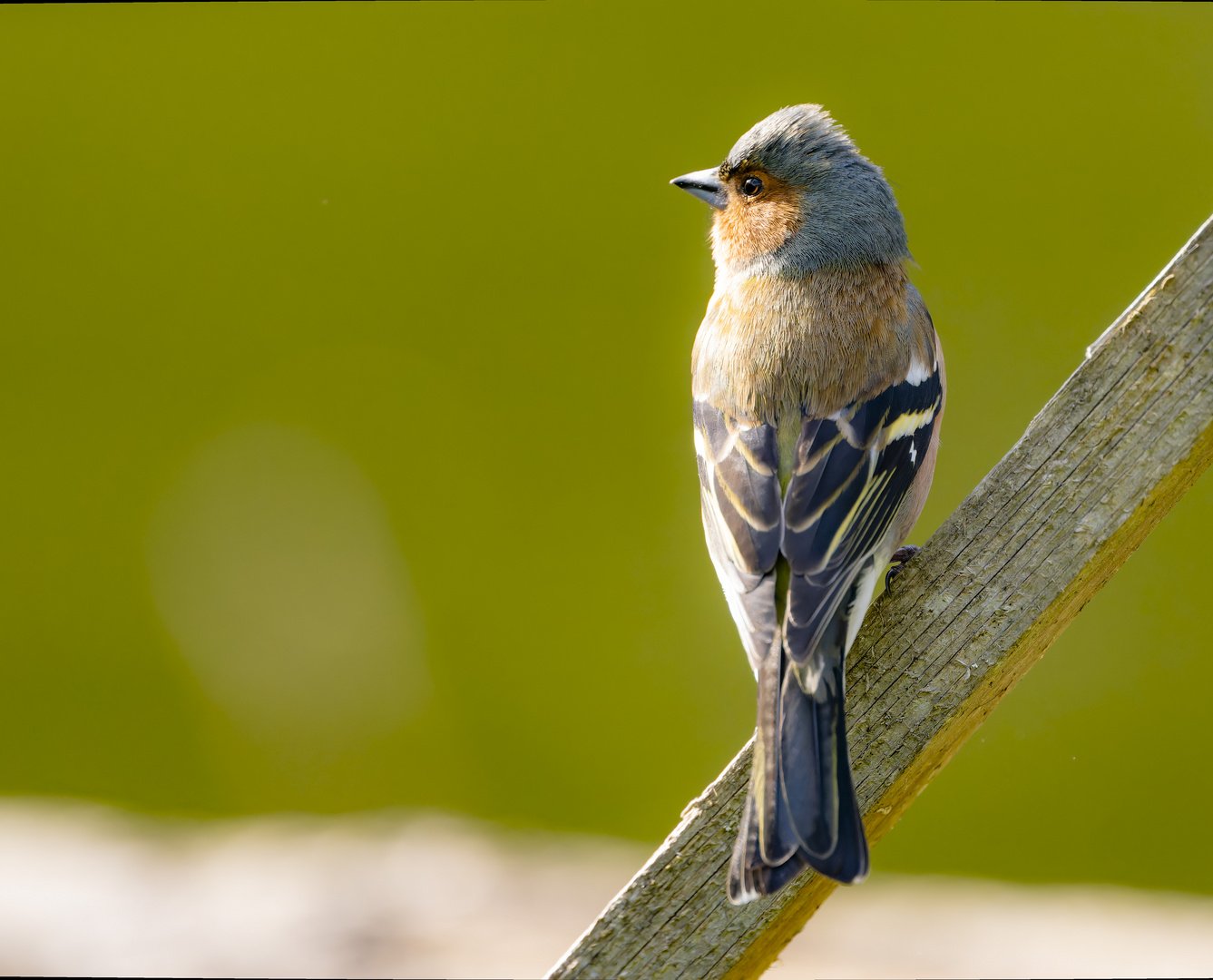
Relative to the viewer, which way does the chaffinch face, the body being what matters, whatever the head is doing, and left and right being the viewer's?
facing away from the viewer
